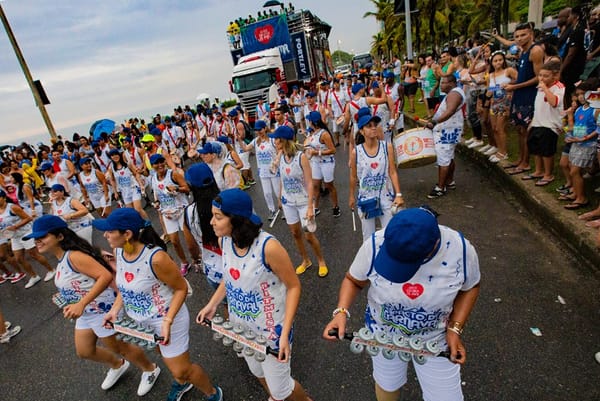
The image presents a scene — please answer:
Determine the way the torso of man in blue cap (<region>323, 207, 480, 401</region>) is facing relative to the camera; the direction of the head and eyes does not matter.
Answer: toward the camera

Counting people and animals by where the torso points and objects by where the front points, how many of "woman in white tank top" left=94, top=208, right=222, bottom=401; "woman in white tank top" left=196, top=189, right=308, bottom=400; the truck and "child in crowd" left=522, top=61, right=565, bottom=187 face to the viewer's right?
0

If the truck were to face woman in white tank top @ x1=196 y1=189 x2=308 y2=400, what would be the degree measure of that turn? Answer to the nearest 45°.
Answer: approximately 45° to its left

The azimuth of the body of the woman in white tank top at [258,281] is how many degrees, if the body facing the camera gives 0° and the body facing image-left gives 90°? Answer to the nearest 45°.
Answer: approximately 45°

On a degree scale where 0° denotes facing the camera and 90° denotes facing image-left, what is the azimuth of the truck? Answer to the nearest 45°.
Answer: approximately 45°

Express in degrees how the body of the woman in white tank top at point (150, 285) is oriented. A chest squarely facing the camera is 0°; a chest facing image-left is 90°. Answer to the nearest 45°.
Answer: approximately 45°

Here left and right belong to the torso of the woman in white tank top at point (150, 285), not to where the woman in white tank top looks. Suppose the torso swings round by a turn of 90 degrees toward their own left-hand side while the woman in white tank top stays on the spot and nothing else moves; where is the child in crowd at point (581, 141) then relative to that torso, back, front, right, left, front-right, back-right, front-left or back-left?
front-left

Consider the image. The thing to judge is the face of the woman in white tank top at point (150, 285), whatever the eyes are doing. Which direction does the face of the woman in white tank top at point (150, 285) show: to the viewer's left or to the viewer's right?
to the viewer's left

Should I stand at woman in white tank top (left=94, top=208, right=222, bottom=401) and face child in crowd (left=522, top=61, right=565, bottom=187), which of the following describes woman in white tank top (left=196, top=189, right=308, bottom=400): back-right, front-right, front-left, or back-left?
front-right

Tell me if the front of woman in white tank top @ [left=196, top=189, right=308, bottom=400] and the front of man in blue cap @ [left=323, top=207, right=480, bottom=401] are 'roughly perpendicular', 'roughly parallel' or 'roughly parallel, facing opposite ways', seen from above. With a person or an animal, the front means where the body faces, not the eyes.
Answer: roughly parallel

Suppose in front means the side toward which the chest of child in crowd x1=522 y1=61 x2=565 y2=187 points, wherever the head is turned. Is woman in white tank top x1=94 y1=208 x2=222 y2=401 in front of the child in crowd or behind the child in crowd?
in front

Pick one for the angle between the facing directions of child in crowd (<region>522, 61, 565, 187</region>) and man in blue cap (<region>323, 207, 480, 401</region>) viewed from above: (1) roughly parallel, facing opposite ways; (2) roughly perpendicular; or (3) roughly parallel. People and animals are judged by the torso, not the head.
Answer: roughly perpendicular

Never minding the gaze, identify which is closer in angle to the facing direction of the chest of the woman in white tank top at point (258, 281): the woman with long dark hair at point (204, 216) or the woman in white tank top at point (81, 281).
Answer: the woman in white tank top

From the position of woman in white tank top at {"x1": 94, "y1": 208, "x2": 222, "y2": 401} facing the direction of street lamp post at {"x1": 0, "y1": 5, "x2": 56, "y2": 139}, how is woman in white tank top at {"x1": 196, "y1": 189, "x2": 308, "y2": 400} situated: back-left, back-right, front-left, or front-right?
back-right

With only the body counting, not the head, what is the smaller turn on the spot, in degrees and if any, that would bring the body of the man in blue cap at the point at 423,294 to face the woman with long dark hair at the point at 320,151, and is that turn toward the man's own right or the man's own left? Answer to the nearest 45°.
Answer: approximately 180°

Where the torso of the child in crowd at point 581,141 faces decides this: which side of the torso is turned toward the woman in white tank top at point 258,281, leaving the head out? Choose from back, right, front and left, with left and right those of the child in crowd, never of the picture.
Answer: front

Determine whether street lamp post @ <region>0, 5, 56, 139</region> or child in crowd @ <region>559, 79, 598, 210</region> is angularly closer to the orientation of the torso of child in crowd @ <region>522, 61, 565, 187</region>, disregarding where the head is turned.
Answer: the street lamp post

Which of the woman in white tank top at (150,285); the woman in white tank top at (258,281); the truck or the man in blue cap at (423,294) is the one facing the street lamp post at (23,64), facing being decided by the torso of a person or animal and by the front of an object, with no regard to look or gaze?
the truck

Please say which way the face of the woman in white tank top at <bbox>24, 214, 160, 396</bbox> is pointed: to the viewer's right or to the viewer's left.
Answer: to the viewer's left

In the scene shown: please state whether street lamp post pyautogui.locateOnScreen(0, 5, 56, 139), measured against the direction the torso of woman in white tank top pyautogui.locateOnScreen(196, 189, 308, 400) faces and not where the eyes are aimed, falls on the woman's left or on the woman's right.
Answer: on the woman's right
